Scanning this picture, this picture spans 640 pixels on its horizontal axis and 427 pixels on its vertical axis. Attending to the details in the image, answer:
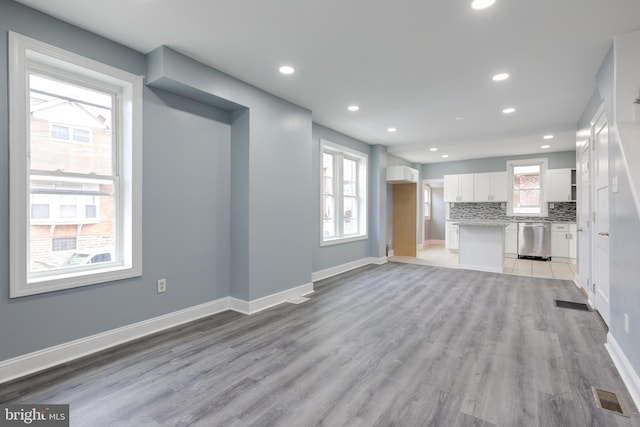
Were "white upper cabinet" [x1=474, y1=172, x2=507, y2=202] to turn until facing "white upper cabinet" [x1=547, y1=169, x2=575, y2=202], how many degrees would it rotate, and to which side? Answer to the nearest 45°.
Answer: approximately 90° to its left

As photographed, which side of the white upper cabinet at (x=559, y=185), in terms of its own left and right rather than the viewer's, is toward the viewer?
front

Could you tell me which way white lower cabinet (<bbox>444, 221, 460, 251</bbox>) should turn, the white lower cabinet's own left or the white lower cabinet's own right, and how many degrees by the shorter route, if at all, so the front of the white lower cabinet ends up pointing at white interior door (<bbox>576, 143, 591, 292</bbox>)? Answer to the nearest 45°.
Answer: approximately 45° to the white lower cabinet's own left

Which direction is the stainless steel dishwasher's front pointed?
toward the camera

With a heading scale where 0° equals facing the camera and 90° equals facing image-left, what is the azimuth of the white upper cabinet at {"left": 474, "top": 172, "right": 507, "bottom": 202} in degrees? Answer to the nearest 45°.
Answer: approximately 0°

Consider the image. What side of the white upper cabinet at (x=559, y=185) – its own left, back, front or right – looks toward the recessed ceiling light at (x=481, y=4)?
front

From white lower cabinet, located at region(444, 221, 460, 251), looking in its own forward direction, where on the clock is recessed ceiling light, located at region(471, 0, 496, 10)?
The recessed ceiling light is roughly at 12 o'clock from the white lower cabinet.

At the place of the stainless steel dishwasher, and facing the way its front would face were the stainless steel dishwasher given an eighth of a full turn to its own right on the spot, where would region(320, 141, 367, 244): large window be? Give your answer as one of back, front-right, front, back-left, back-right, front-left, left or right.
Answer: front

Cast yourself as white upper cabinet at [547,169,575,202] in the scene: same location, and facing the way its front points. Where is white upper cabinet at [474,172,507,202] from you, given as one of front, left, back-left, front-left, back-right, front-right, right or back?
right

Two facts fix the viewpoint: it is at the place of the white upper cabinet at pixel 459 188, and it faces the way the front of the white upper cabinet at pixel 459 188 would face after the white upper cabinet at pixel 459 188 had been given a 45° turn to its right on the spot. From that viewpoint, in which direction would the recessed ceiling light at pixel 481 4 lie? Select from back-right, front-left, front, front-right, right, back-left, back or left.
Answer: front-left

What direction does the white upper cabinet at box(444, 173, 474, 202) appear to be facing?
toward the camera

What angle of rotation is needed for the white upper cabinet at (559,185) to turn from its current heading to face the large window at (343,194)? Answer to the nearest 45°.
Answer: approximately 45° to its right
